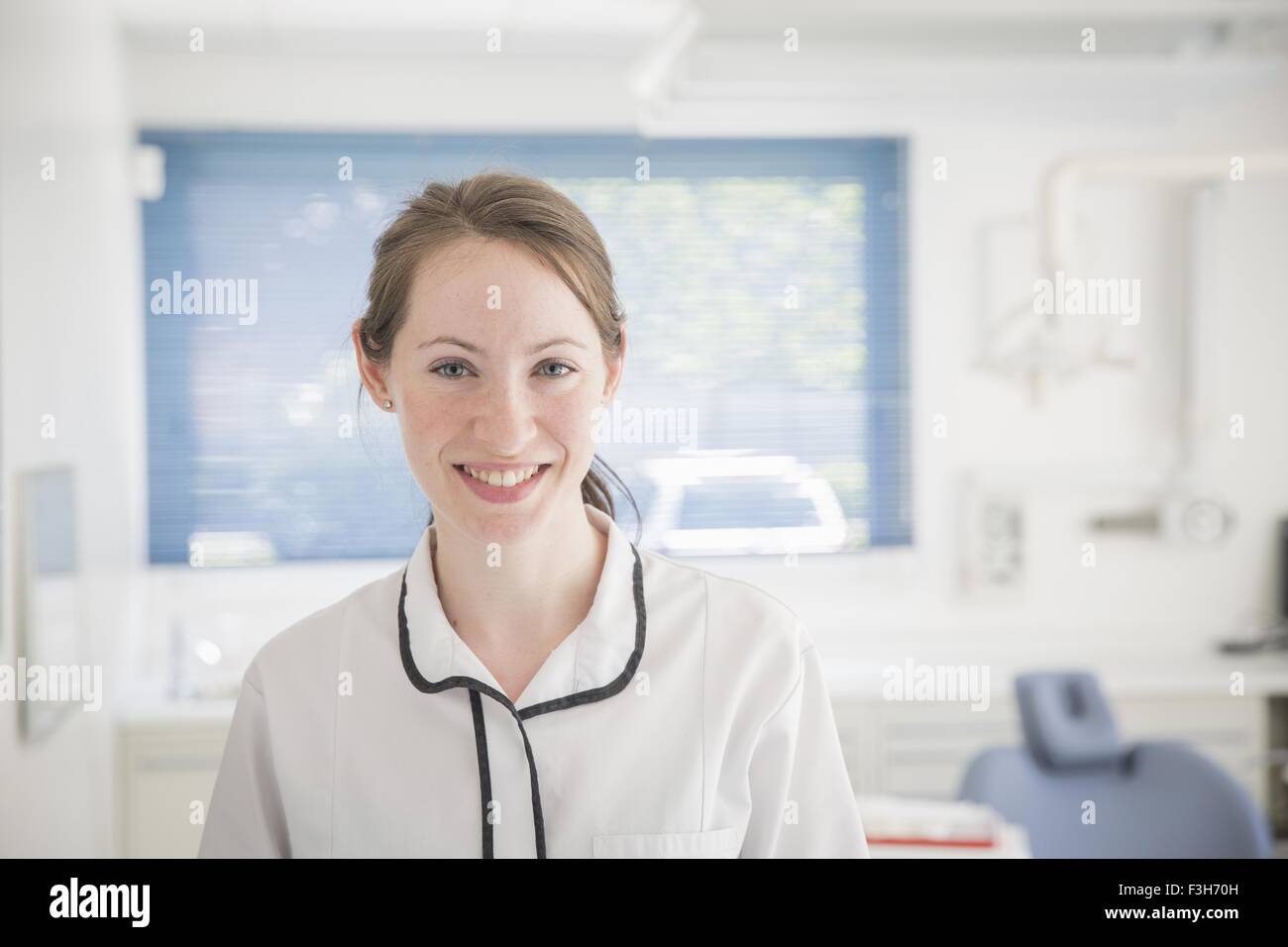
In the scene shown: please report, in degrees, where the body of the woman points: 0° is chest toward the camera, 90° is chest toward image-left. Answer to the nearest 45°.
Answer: approximately 0°

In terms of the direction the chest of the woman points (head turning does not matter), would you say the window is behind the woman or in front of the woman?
behind

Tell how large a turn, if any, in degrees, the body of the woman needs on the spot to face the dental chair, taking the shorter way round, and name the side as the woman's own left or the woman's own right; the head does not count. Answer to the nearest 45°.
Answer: approximately 135° to the woman's own left
